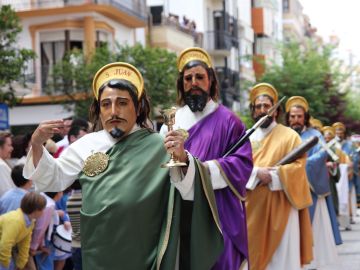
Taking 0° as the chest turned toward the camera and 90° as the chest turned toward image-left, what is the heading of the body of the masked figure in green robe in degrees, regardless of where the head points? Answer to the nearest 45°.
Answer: approximately 0°

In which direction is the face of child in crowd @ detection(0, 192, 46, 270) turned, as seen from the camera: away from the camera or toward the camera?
away from the camera

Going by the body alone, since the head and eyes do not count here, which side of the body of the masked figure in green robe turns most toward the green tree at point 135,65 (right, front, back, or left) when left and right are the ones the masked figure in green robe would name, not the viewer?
back

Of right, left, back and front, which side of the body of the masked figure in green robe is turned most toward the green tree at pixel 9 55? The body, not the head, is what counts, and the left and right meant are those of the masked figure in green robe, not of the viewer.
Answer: back
